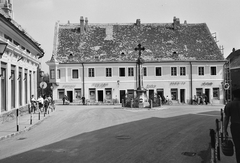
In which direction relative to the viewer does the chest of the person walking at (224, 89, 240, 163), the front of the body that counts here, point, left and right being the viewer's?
facing away from the viewer

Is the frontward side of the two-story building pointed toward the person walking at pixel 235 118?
yes

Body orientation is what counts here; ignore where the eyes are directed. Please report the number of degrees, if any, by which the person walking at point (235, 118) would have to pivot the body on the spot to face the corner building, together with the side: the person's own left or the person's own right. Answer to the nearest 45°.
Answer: approximately 45° to the person's own left

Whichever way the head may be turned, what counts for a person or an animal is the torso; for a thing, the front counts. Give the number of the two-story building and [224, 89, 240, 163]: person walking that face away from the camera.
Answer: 1

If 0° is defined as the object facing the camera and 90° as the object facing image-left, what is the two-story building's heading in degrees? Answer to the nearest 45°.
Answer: approximately 0°

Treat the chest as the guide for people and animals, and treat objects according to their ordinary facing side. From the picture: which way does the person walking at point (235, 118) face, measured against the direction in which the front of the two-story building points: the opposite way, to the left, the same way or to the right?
the opposite way
